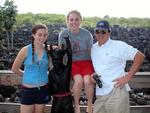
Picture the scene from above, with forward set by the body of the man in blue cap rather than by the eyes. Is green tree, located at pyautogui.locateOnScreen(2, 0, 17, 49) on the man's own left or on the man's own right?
on the man's own right

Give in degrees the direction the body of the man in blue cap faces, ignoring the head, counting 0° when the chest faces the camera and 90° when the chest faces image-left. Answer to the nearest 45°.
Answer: approximately 45°
